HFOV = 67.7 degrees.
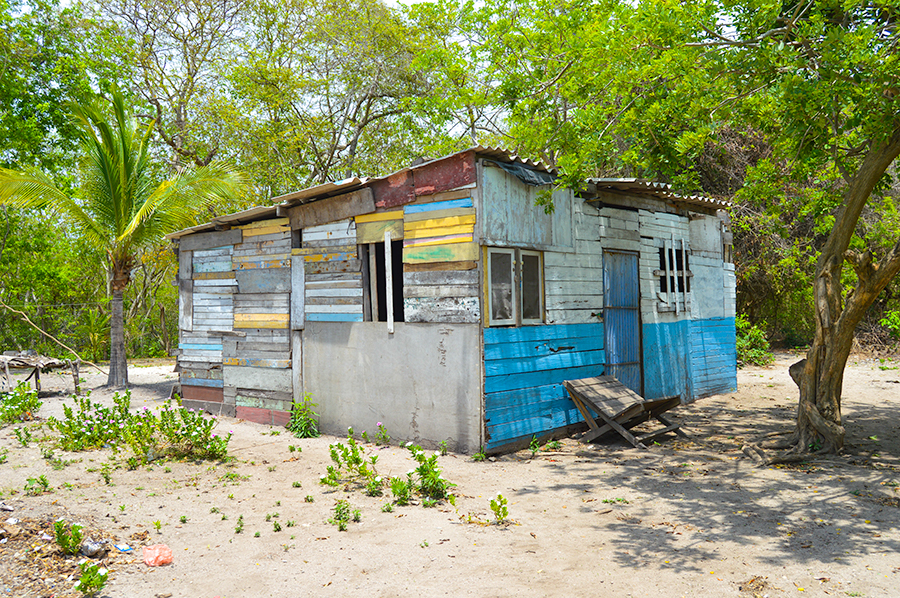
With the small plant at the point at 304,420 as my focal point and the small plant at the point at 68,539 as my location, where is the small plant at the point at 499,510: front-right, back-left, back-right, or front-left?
front-right

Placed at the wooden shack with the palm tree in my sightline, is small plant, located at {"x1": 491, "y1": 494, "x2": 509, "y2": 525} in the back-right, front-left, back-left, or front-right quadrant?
back-left

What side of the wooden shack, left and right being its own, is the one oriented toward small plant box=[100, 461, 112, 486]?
right

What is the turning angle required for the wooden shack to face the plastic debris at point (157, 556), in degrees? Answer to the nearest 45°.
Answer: approximately 90° to its right

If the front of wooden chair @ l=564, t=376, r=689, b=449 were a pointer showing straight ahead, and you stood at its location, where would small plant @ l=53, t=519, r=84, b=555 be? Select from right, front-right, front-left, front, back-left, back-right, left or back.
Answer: right

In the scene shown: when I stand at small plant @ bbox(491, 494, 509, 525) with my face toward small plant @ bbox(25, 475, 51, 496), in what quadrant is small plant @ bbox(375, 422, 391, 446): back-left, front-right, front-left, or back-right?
front-right

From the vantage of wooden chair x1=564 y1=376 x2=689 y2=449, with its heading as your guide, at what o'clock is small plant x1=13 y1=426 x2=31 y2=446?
The small plant is roughly at 4 o'clock from the wooden chair.

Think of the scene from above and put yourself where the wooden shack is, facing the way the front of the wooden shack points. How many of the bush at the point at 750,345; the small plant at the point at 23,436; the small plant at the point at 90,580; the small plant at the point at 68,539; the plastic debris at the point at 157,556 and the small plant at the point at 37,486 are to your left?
1

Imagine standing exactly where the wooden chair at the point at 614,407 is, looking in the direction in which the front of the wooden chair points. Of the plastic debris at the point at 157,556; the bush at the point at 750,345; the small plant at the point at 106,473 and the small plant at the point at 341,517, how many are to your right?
3

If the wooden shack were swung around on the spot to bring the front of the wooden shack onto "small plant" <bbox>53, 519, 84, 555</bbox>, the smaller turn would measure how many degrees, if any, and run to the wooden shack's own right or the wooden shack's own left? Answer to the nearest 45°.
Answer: approximately 90° to the wooden shack's own right

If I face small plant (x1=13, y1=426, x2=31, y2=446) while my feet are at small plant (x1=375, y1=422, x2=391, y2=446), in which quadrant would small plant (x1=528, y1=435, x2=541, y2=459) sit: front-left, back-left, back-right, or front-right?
back-left

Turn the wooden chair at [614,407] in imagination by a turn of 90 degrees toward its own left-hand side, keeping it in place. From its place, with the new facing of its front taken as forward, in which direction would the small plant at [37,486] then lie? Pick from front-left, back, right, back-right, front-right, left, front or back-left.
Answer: back

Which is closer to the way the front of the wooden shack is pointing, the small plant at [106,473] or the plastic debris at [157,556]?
the plastic debris

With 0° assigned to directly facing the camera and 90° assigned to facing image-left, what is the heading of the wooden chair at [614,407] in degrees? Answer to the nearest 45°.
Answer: approximately 315°

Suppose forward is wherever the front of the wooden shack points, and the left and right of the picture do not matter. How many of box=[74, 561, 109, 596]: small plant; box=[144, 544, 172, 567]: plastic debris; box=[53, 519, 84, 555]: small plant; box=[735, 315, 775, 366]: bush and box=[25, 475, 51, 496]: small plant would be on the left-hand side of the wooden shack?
1

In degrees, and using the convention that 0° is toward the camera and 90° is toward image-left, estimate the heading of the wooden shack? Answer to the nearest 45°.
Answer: approximately 315°

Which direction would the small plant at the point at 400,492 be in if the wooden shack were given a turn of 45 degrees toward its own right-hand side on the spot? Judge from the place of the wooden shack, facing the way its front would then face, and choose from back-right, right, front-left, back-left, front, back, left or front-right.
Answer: front

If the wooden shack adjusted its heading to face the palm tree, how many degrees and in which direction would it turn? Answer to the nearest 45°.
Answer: approximately 180°
